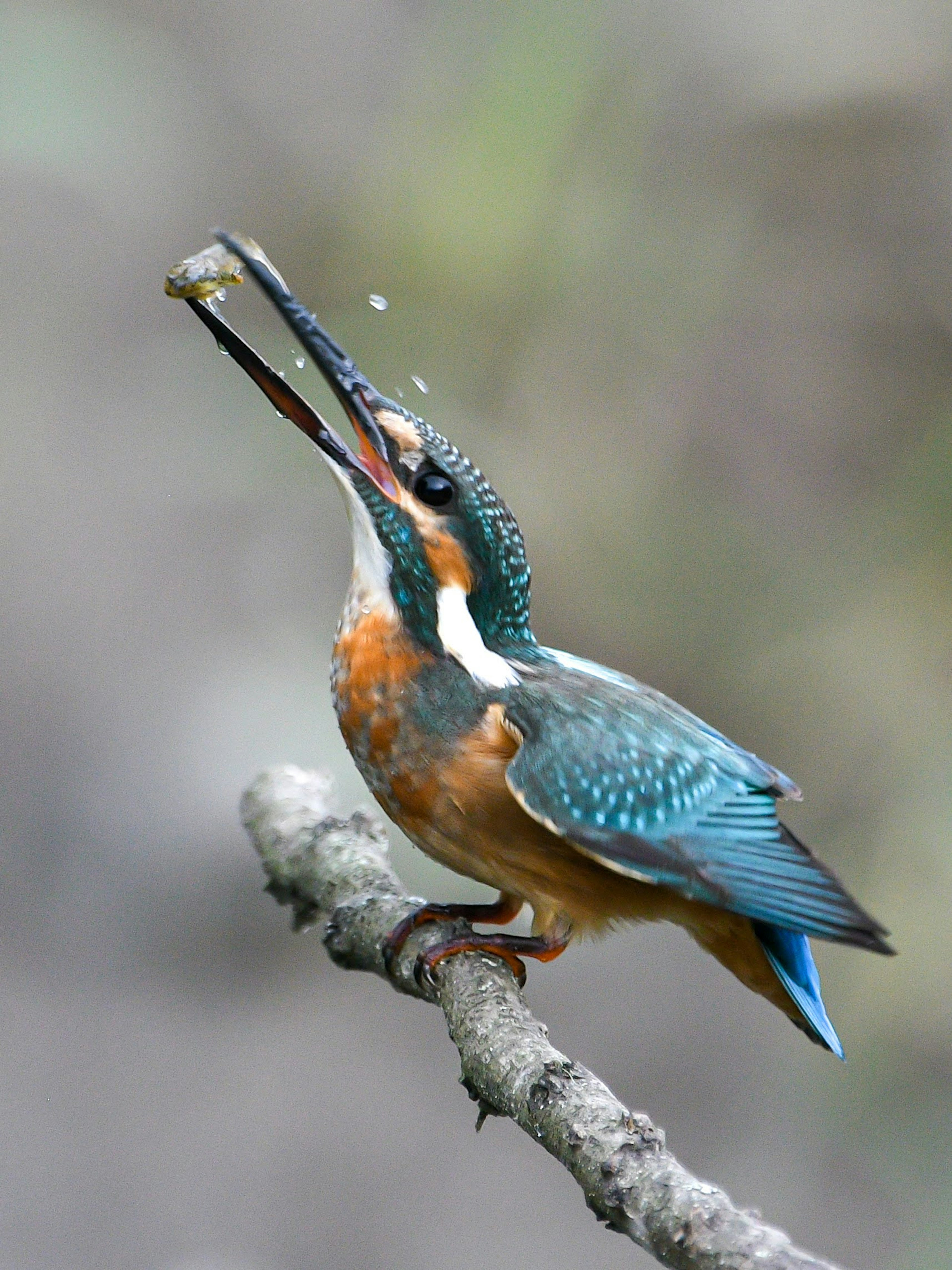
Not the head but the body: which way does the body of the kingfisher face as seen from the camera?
to the viewer's left
